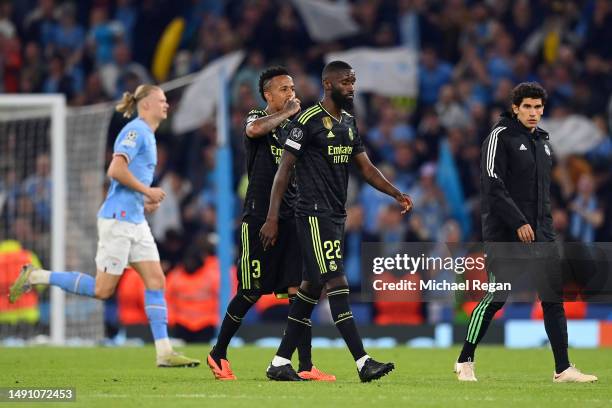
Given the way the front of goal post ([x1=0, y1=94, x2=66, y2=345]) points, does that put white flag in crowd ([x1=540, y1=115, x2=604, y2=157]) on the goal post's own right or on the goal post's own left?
on the goal post's own left

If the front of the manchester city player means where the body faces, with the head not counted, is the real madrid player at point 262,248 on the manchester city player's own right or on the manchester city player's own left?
on the manchester city player's own right

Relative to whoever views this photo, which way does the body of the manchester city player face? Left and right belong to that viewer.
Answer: facing to the right of the viewer

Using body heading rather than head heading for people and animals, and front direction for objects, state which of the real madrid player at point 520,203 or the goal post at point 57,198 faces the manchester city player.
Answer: the goal post

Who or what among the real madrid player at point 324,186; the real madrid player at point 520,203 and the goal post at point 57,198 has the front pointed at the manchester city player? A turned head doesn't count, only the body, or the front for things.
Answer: the goal post

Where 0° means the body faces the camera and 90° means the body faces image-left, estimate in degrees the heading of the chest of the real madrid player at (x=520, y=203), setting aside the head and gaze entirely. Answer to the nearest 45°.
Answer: approximately 315°
